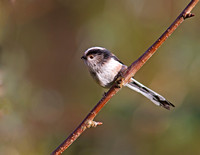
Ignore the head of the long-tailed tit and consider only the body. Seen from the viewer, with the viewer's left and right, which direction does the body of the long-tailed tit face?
facing to the left of the viewer
